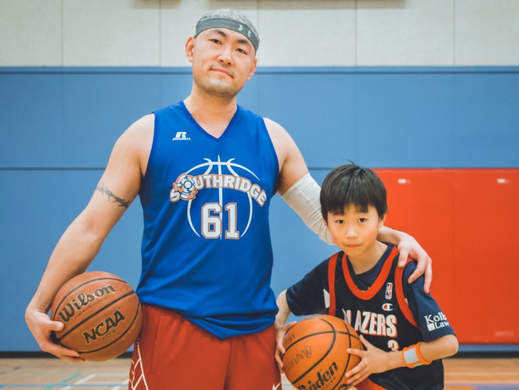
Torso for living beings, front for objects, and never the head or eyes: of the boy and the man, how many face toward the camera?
2

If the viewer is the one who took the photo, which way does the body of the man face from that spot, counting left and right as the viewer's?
facing the viewer

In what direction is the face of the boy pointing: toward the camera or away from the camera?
toward the camera

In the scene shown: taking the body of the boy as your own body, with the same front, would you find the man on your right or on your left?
on your right

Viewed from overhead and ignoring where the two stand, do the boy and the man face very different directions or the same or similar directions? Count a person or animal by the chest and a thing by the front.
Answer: same or similar directions

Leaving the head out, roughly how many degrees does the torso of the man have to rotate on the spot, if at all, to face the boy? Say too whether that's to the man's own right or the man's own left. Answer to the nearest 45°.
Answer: approximately 90° to the man's own left

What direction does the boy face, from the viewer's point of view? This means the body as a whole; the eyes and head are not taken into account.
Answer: toward the camera
